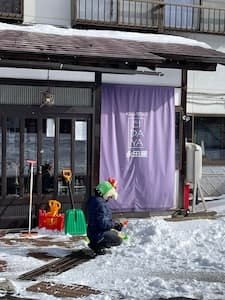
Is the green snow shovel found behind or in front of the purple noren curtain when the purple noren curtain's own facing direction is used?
in front

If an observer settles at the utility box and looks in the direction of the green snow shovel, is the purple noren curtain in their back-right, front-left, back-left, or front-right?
front-right

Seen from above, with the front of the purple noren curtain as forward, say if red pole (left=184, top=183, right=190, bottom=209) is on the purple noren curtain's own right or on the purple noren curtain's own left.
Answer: on the purple noren curtain's own left

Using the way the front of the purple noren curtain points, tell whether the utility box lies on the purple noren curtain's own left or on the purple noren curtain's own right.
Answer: on the purple noren curtain's own left

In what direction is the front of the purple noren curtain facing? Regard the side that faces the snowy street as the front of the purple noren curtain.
toward the camera

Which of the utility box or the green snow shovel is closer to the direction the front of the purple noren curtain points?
the green snow shovel
